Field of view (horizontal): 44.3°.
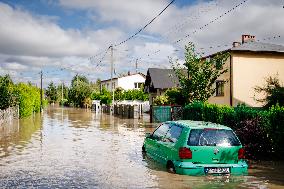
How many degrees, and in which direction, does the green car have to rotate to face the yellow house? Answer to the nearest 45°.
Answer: approximately 45° to its right

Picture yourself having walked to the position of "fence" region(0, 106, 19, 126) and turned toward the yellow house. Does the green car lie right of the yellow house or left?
right

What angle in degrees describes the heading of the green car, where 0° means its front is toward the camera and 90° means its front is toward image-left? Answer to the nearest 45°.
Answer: approximately 135°

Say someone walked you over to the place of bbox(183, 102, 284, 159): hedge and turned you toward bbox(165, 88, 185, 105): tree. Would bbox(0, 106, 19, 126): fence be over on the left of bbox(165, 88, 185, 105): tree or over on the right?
left

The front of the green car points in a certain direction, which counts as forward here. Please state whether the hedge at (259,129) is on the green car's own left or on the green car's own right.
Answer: on the green car's own right

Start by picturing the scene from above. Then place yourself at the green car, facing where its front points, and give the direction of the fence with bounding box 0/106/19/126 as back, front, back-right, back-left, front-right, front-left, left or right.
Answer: front

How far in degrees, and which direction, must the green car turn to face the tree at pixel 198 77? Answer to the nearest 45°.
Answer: approximately 45° to its right

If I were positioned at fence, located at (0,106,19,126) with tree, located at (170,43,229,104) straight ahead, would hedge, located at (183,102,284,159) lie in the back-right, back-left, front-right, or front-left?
front-right

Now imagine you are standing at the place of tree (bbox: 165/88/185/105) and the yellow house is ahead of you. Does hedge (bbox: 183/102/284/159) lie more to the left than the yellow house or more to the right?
right

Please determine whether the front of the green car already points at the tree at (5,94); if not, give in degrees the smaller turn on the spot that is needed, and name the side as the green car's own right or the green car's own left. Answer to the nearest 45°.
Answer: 0° — it already faces it
